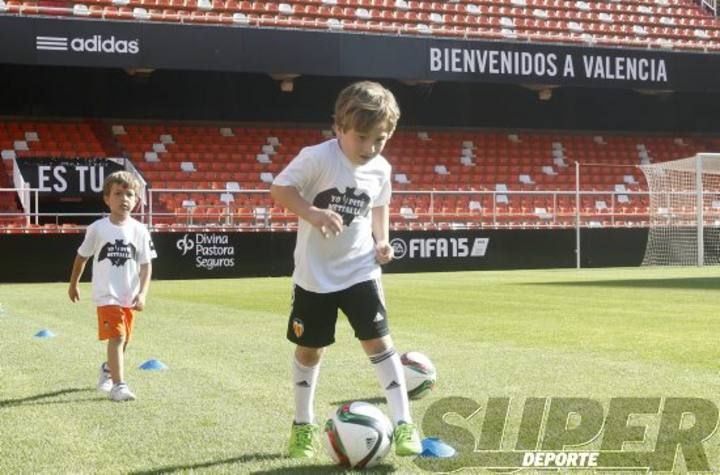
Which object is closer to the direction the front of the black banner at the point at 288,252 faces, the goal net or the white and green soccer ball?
the white and green soccer ball

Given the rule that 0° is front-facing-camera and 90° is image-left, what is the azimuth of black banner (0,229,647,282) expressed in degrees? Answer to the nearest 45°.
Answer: approximately 0°

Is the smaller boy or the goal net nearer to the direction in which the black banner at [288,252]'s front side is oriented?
the smaller boy

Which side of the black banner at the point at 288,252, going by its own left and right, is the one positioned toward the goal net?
left

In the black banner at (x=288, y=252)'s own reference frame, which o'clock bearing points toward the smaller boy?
The smaller boy is roughly at 12 o'clock from the black banner.

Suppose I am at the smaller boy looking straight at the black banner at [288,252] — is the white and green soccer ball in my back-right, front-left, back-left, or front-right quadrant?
back-right

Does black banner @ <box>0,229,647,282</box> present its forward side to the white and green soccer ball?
yes
